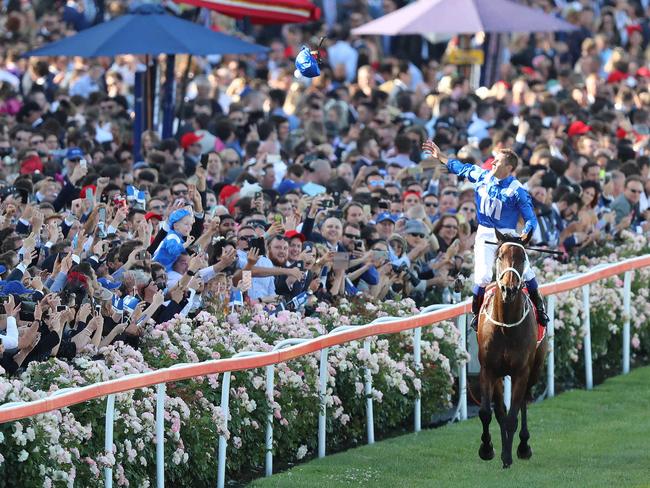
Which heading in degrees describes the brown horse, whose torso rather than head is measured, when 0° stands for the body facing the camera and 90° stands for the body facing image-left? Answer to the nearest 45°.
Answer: approximately 0°

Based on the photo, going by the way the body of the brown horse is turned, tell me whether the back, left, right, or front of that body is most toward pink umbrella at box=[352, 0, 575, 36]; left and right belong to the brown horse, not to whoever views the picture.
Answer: back

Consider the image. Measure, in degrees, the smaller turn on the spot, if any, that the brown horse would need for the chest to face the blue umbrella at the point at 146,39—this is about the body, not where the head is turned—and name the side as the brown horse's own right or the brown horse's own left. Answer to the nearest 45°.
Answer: approximately 135° to the brown horse's own right
